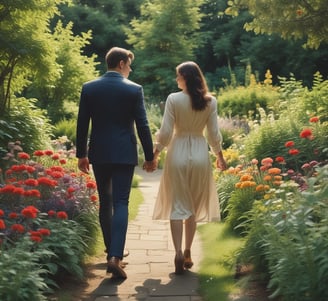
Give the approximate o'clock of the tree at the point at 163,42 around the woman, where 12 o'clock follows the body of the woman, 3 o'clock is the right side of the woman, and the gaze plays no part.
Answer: The tree is roughly at 12 o'clock from the woman.

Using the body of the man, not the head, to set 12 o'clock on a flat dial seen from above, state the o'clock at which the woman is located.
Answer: The woman is roughly at 2 o'clock from the man.

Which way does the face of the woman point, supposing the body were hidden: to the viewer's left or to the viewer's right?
to the viewer's left

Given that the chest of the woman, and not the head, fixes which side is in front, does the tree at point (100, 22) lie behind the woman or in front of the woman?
in front

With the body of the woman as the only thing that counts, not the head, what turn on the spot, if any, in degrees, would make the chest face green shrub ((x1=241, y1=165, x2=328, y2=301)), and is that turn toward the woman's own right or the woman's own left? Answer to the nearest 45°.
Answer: approximately 135° to the woman's own right

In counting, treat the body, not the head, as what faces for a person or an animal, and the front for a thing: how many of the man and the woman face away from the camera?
2

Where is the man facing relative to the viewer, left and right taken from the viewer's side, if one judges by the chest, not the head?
facing away from the viewer

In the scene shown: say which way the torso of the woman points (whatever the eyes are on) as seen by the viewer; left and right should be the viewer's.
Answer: facing away from the viewer

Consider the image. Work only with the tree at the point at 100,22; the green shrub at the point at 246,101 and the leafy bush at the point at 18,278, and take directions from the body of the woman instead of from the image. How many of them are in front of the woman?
2

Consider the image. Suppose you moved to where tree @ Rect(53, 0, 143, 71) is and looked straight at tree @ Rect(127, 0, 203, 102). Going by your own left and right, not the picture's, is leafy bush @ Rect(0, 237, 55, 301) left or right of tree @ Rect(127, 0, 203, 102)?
right

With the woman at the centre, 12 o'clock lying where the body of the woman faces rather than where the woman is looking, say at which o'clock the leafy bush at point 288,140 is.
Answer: The leafy bush is roughly at 1 o'clock from the woman.

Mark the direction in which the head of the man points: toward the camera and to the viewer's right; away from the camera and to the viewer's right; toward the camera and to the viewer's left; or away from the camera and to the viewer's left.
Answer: away from the camera and to the viewer's right
